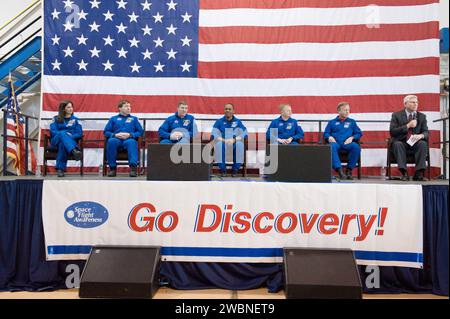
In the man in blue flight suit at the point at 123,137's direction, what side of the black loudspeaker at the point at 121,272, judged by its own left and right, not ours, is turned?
back

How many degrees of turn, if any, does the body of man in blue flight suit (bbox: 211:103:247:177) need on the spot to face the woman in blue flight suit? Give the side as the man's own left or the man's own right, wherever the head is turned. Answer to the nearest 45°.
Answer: approximately 90° to the man's own right

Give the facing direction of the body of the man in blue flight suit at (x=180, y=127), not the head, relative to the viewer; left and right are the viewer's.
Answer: facing the viewer

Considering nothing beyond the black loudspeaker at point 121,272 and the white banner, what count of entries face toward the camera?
2

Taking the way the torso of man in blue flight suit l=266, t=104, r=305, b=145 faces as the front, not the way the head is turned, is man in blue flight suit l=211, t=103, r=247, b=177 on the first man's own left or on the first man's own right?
on the first man's own right

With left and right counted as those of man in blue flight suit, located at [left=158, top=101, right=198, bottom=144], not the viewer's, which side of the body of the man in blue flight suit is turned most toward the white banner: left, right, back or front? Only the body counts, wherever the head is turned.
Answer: front

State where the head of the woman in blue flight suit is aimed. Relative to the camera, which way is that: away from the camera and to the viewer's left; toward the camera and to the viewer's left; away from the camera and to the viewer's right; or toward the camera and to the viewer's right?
toward the camera and to the viewer's right

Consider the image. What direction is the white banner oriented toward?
toward the camera

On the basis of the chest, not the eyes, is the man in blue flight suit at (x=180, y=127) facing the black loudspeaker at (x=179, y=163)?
yes

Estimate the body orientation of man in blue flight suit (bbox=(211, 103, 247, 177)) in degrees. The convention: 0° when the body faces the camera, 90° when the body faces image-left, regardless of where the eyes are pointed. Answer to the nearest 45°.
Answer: approximately 0°

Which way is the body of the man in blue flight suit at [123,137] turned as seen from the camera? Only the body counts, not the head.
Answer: toward the camera

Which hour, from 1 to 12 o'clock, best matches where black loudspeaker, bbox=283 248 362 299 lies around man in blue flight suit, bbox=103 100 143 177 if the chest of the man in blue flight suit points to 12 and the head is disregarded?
The black loudspeaker is roughly at 11 o'clock from the man in blue flight suit.

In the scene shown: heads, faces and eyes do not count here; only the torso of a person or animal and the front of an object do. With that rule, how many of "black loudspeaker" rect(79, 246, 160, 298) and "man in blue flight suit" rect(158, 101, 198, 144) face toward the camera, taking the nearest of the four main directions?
2
